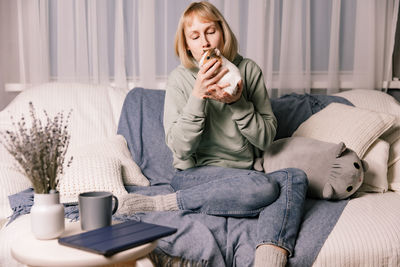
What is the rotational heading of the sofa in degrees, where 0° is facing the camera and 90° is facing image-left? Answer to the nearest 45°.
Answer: approximately 0°

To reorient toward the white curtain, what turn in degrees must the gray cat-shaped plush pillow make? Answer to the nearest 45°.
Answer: approximately 135° to its left

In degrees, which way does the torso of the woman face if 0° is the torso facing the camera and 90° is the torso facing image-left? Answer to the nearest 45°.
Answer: approximately 0°

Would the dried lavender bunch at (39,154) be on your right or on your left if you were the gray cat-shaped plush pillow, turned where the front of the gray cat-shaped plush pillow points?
on your right
